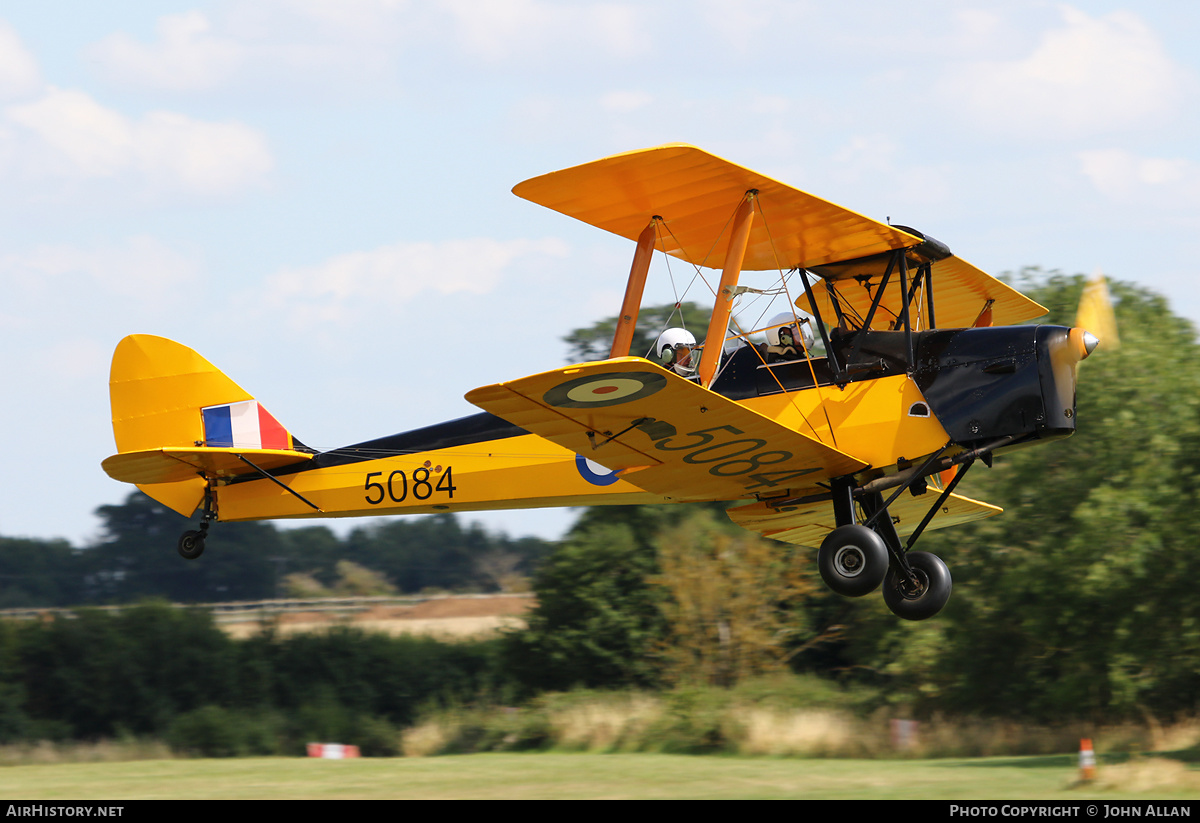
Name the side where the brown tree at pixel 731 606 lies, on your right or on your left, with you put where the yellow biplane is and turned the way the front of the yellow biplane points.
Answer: on your left

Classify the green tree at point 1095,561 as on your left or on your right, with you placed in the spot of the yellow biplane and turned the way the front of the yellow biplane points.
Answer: on your left

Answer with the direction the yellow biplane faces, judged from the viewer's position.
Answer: facing to the right of the viewer

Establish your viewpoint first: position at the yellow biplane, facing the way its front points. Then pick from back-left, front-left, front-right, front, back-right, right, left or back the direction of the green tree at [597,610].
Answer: left
